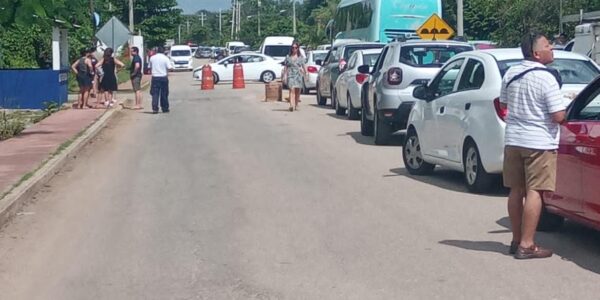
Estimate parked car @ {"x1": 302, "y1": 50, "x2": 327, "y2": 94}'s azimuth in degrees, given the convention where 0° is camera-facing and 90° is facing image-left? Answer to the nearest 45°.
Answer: approximately 180°

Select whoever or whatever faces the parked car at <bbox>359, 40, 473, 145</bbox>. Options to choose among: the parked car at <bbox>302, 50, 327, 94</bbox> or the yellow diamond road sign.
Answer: the yellow diamond road sign

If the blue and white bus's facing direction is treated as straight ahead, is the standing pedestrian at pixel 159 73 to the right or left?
on its left

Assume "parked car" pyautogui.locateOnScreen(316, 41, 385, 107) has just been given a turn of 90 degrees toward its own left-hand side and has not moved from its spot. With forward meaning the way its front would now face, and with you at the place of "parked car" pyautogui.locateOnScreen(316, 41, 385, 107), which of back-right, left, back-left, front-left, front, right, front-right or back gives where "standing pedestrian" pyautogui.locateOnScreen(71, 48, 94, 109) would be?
front-right

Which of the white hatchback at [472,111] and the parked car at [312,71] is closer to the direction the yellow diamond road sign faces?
the white hatchback

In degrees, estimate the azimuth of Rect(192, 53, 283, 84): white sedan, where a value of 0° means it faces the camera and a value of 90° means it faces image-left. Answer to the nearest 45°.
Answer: approximately 90°
